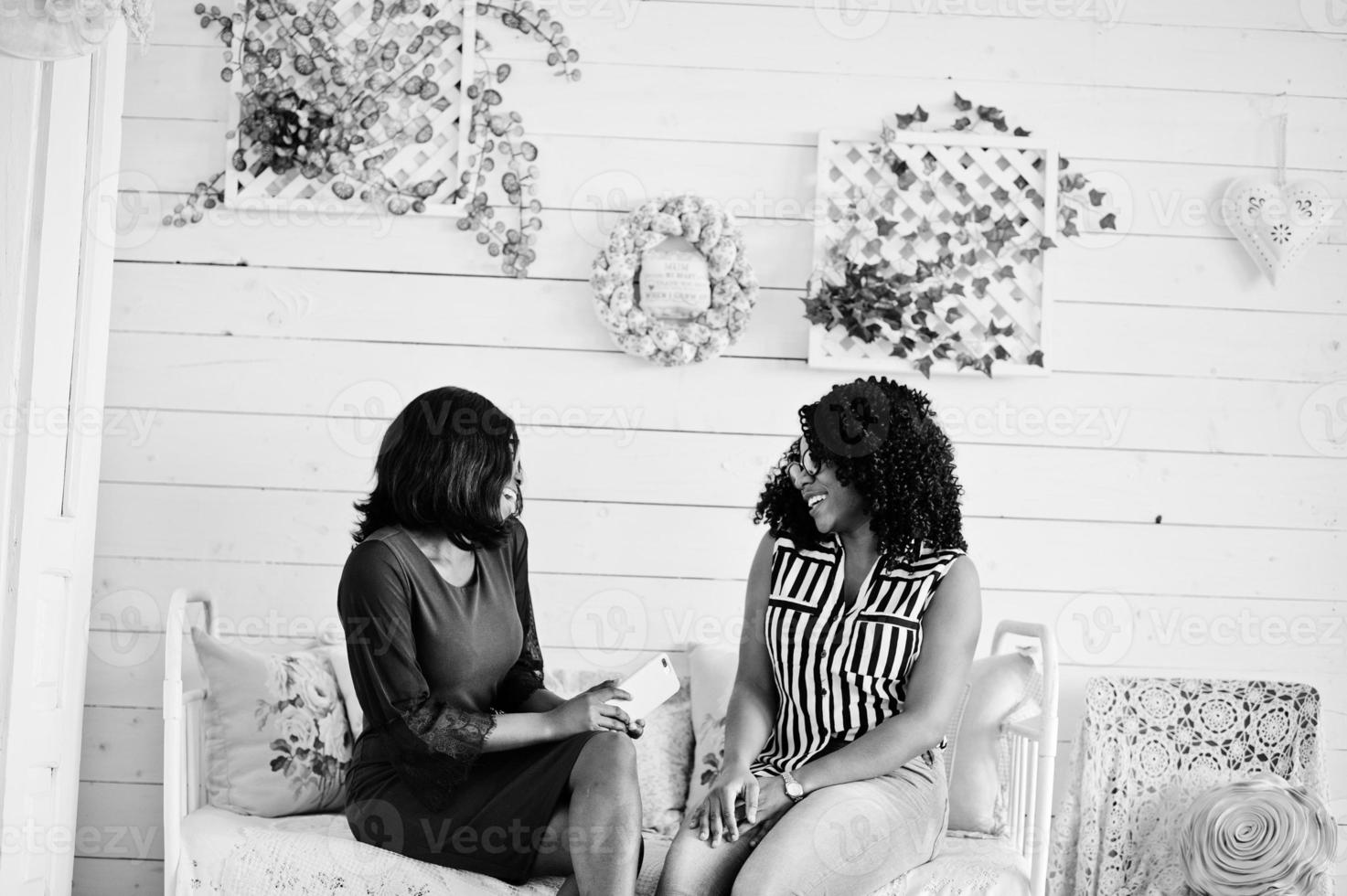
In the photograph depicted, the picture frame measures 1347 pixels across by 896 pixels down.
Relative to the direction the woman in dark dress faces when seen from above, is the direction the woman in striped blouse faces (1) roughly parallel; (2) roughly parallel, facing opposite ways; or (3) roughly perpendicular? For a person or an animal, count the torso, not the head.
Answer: roughly perpendicular

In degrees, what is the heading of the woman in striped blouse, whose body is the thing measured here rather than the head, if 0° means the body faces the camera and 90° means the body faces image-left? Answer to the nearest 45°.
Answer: approximately 45°

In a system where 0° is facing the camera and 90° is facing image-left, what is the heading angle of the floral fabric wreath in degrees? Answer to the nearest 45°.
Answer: approximately 0°

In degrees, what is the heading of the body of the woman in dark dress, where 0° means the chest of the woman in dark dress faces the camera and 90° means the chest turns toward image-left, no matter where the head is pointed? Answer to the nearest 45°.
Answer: approximately 315°

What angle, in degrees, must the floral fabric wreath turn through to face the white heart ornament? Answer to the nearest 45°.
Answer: approximately 90° to its left
